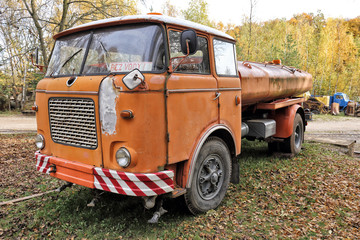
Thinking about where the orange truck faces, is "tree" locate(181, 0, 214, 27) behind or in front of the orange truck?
behind

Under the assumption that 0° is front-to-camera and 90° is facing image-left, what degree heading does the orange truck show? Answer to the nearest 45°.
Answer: approximately 45°
